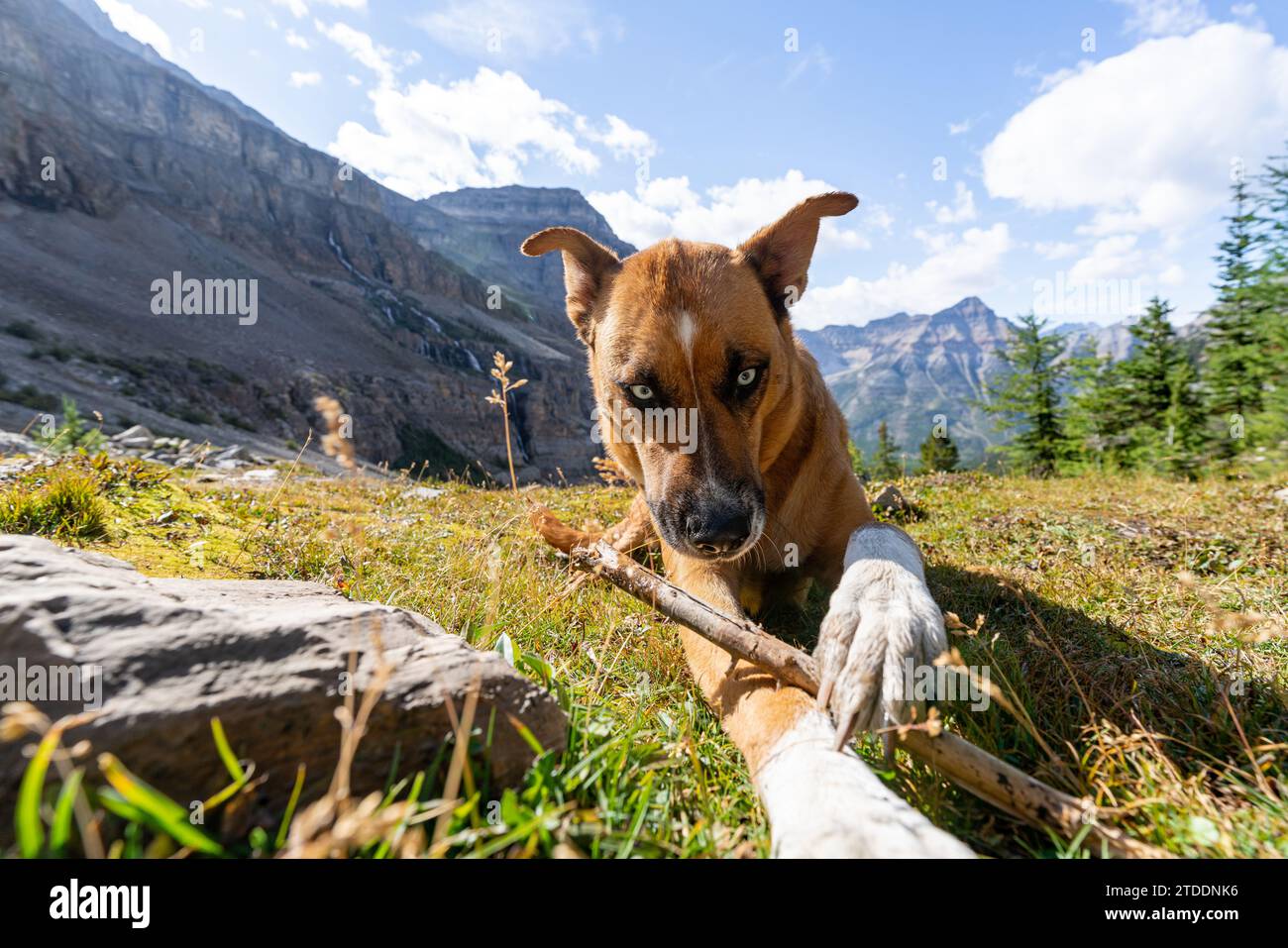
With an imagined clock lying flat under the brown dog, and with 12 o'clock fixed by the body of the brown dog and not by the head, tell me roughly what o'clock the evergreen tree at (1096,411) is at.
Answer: The evergreen tree is roughly at 7 o'clock from the brown dog.

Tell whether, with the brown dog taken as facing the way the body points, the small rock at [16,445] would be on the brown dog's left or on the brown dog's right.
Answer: on the brown dog's right

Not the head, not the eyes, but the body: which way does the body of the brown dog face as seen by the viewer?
toward the camera

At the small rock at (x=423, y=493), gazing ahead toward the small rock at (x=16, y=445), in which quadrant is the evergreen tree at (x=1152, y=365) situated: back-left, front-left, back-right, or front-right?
back-right

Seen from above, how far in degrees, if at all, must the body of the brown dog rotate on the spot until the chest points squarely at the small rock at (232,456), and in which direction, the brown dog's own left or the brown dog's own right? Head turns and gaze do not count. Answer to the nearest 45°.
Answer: approximately 135° to the brown dog's own right

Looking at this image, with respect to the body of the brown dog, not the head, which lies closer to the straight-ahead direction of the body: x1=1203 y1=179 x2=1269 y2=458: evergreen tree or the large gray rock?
the large gray rock

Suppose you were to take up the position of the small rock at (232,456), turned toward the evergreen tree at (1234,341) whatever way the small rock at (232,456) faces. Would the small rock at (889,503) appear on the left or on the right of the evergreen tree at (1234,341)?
right

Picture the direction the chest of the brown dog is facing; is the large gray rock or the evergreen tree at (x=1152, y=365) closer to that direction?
the large gray rock

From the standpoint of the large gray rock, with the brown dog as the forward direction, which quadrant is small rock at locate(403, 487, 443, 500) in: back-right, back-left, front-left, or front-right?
front-left

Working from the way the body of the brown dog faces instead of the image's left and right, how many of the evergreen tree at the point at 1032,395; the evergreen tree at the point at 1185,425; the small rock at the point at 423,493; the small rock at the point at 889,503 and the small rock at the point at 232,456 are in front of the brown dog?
0

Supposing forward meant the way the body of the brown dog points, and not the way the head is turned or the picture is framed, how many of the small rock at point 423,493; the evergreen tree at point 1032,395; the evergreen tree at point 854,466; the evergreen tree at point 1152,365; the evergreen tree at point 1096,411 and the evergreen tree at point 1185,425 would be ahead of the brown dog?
0

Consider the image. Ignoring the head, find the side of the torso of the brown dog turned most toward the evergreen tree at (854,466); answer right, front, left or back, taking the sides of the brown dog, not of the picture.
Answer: back

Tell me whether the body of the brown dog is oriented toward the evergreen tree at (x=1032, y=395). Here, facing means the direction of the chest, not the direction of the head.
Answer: no

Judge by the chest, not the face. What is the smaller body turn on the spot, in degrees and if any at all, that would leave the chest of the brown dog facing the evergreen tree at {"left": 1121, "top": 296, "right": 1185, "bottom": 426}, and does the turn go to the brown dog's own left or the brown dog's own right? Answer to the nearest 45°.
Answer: approximately 135° to the brown dog's own left
